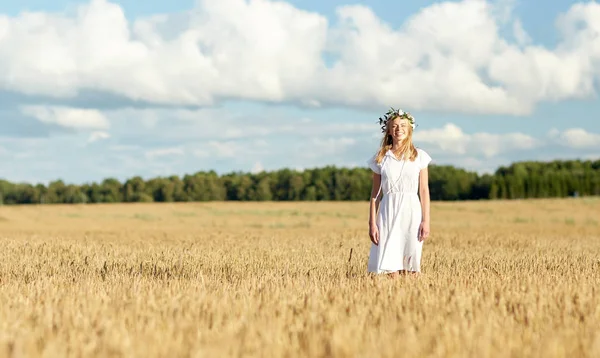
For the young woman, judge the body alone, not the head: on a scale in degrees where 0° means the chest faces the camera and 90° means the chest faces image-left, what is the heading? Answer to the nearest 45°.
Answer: approximately 0°
